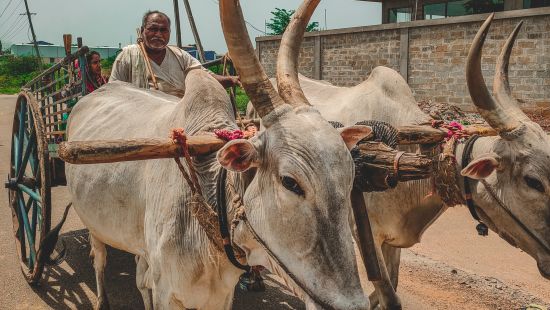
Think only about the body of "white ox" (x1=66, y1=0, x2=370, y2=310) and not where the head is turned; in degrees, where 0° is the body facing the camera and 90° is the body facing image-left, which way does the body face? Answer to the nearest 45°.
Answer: approximately 315°

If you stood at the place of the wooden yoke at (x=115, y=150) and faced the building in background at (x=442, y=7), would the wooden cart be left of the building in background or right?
left

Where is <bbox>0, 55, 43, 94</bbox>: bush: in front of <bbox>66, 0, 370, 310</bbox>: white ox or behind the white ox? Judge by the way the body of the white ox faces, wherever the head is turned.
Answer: behind

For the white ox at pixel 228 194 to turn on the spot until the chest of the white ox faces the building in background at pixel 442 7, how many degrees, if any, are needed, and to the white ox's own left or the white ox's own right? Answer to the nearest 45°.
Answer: approximately 90° to the white ox's own left

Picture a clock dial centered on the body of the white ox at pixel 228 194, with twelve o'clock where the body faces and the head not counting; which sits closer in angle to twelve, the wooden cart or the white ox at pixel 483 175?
the white ox

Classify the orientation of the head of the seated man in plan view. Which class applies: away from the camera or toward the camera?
toward the camera

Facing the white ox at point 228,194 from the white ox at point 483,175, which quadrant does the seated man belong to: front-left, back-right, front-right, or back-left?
front-right

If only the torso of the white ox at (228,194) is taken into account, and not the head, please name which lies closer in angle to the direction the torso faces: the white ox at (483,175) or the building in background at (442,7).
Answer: the white ox

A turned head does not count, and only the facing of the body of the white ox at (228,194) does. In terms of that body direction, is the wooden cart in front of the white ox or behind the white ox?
behind

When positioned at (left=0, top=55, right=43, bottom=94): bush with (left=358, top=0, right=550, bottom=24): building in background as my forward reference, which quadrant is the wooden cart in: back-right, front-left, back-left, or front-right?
front-right

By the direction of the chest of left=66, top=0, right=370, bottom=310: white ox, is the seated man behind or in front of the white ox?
behind
